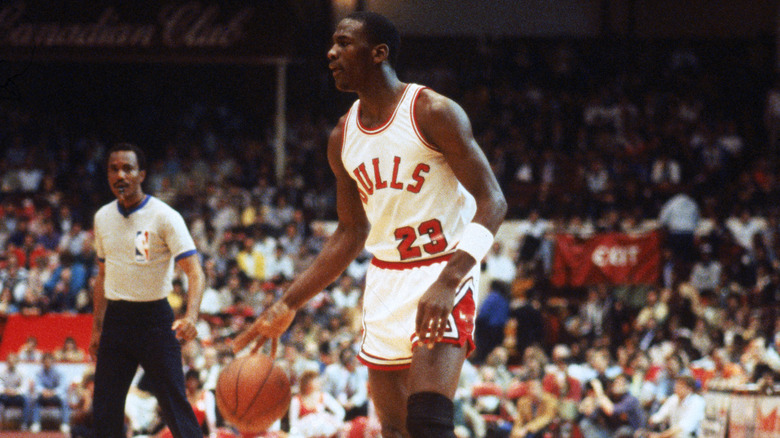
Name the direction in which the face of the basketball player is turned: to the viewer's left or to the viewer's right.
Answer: to the viewer's left

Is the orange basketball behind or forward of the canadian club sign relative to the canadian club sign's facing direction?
forward

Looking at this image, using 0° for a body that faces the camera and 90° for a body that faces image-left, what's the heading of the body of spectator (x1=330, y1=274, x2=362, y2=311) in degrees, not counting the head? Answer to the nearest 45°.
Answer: approximately 0°

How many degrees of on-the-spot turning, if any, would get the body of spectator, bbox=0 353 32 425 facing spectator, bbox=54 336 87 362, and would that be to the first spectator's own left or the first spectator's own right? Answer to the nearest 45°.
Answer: approximately 135° to the first spectator's own left

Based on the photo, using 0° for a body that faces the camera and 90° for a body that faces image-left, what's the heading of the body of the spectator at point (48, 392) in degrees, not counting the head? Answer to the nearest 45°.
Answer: approximately 0°

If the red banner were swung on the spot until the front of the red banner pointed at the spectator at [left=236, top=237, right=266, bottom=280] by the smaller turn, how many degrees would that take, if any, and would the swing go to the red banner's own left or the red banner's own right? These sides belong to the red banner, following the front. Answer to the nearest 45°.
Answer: approximately 90° to the red banner's own right

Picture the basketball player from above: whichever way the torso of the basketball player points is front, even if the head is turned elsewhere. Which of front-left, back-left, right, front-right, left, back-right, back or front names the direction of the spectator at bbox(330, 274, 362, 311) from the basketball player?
back-right

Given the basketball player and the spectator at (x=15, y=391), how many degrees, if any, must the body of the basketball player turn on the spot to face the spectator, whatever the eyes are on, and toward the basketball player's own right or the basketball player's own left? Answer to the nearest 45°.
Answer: approximately 90° to the basketball player's own right
